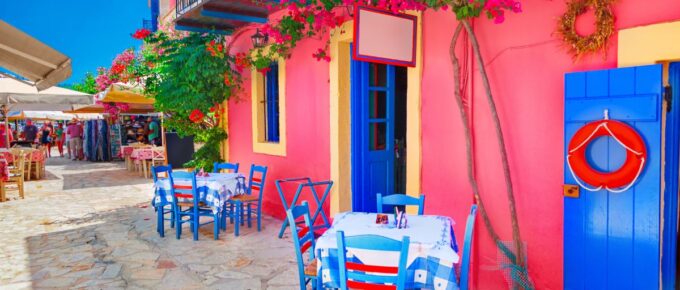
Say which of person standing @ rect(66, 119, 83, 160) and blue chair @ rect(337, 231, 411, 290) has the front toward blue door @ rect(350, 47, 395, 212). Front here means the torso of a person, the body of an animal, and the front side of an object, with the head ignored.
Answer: the blue chair

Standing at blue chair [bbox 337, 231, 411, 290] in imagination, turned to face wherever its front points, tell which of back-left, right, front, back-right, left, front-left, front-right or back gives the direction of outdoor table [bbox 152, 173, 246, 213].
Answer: front-left

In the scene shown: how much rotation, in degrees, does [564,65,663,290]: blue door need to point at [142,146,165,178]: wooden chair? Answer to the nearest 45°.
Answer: approximately 90° to its right

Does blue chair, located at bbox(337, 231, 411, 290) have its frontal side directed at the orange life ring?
no

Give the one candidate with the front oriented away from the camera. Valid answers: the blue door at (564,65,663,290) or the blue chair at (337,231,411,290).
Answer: the blue chair

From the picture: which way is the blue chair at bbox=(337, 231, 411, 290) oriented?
away from the camera

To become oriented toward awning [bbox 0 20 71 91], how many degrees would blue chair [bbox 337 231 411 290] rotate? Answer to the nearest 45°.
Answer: approximately 45° to its left

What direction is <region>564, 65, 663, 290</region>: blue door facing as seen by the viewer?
toward the camera

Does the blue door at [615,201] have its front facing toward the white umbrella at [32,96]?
no

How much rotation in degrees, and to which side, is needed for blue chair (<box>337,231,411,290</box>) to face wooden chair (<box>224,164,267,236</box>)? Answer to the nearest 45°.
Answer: approximately 45° to its left

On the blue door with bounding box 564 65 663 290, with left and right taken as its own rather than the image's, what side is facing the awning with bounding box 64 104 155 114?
right
